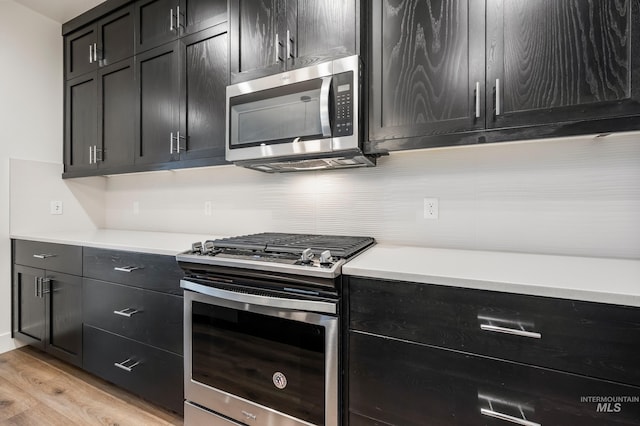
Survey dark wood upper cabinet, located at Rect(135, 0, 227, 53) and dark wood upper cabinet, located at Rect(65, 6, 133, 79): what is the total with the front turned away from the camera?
0

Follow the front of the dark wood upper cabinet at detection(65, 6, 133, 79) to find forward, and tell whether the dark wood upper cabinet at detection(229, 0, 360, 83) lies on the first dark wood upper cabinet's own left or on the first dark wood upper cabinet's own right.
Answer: on the first dark wood upper cabinet's own left

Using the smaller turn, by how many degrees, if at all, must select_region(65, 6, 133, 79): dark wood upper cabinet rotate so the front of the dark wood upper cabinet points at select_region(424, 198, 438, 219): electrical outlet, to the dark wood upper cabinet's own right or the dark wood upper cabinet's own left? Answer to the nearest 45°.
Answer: approximately 90° to the dark wood upper cabinet's own left

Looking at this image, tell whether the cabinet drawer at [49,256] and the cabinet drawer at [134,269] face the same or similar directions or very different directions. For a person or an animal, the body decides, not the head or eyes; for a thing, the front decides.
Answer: same or similar directions

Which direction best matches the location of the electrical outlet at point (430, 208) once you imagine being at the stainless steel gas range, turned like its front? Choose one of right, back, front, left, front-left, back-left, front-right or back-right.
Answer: back-left

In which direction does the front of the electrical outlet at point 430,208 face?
toward the camera

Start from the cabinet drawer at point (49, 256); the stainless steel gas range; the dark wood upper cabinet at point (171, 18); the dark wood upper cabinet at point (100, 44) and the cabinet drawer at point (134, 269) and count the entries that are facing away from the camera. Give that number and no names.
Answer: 0

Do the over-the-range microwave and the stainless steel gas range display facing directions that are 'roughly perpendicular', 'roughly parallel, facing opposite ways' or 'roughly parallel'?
roughly parallel

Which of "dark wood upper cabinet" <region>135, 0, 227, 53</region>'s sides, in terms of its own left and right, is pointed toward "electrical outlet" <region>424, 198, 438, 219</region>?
left

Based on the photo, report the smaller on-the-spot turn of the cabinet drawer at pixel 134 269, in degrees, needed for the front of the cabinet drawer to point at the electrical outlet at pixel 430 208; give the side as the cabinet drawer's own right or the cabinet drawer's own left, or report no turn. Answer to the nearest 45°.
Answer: approximately 90° to the cabinet drawer's own left

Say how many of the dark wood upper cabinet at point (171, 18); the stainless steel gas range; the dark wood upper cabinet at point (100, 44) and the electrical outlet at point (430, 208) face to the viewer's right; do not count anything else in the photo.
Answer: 0

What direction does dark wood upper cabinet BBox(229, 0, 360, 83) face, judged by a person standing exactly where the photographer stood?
facing the viewer and to the left of the viewer

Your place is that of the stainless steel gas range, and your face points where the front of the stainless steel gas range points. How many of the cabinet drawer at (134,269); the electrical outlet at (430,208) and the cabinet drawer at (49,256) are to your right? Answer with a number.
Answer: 2
